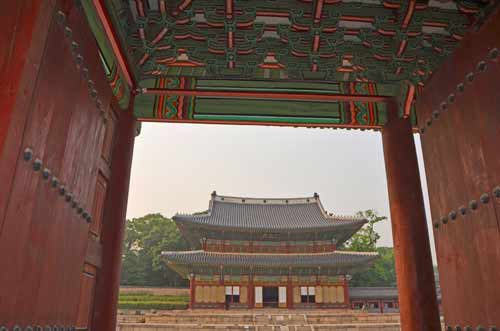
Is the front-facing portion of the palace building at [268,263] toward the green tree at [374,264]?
no

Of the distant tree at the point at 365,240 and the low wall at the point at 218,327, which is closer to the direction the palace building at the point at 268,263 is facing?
the low wall

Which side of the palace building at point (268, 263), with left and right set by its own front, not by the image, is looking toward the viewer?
front

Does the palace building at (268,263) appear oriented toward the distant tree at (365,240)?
no

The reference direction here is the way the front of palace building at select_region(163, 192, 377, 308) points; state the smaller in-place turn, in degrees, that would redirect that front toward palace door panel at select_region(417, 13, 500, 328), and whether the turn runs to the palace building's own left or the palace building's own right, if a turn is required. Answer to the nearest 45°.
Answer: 0° — it already faces it

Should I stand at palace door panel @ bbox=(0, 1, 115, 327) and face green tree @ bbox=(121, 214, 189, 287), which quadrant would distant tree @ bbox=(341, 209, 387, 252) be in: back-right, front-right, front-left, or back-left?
front-right

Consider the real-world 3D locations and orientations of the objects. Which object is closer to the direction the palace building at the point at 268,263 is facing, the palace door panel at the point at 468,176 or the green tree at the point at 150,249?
the palace door panel

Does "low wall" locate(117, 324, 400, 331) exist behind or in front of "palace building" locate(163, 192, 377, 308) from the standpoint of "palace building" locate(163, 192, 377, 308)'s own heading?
in front

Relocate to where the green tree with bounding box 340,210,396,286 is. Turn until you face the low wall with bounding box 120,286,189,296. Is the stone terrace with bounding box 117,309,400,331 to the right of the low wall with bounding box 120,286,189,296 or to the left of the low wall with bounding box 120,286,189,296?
left

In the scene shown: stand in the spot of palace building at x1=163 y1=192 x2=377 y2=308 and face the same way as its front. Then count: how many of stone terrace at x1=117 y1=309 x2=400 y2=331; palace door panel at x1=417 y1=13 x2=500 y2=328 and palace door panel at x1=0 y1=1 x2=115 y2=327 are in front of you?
3

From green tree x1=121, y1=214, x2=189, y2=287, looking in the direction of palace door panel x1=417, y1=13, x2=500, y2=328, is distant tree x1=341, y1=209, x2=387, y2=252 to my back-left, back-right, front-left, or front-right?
front-left

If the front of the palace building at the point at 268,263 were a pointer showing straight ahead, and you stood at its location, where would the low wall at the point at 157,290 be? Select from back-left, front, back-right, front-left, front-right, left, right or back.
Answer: back-right

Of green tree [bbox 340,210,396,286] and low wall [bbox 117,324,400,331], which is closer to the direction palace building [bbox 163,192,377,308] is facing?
the low wall

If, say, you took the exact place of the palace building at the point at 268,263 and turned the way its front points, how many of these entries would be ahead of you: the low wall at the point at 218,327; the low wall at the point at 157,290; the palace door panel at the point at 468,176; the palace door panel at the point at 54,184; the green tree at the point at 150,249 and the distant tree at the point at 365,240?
3

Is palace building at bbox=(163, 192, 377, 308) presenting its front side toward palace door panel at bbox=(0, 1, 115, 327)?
yes
